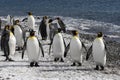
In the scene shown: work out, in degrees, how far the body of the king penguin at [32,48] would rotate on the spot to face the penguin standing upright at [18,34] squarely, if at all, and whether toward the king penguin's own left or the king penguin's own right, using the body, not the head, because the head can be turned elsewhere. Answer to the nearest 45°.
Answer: approximately 180°

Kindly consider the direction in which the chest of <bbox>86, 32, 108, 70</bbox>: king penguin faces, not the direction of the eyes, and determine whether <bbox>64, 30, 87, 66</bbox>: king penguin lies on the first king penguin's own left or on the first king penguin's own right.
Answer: on the first king penguin's own right

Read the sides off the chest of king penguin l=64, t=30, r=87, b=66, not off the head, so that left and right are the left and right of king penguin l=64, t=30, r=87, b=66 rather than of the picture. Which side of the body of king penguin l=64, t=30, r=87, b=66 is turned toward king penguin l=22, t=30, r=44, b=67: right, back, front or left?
right

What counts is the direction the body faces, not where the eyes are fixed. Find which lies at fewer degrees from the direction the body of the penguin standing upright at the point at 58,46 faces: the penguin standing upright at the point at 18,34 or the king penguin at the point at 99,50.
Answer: the king penguin
